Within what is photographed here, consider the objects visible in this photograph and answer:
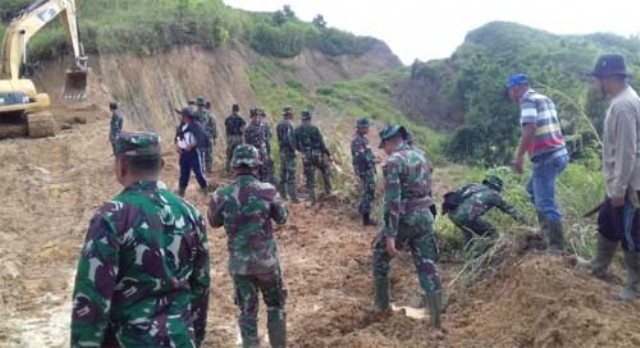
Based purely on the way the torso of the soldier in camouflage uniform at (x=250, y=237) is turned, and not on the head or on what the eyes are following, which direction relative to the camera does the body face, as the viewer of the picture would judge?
away from the camera

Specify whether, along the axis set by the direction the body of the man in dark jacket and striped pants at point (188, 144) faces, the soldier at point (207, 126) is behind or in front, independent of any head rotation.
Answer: behind

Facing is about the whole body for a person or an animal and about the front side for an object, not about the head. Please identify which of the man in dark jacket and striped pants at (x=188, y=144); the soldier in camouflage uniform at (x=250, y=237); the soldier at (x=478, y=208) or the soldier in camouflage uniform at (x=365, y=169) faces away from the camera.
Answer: the soldier in camouflage uniform at (x=250, y=237)

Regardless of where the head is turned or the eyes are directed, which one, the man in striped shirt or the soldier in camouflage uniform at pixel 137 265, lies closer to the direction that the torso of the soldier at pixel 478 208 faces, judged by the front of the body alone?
the man in striped shirt

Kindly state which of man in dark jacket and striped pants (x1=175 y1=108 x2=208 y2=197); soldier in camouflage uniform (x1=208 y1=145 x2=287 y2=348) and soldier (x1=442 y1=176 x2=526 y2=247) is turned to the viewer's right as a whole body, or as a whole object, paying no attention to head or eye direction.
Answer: soldier (x1=442 y1=176 x2=526 y2=247)

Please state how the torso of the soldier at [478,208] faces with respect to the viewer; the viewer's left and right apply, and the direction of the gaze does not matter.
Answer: facing to the right of the viewer

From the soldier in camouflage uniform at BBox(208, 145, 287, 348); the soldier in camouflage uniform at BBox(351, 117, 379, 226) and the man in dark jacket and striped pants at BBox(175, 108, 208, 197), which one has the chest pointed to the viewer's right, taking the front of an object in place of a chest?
the soldier in camouflage uniform at BBox(351, 117, 379, 226)

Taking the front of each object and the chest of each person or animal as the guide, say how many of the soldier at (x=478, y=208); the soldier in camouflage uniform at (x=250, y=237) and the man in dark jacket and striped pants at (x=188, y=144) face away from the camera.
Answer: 1

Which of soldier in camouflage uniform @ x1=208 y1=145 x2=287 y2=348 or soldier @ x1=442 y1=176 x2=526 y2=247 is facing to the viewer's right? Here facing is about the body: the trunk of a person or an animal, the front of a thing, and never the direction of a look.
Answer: the soldier

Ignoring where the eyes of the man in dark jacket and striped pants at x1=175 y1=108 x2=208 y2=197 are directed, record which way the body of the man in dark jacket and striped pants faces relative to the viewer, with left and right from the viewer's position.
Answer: facing the viewer and to the left of the viewer

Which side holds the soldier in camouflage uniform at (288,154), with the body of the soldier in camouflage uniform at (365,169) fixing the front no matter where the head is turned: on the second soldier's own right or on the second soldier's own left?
on the second soldier's own left

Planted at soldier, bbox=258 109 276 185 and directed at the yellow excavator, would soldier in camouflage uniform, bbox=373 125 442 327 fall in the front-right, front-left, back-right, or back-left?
back-left

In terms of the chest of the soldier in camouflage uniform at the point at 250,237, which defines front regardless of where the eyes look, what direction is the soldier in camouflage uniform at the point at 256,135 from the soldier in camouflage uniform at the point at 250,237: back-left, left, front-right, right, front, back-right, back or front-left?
front

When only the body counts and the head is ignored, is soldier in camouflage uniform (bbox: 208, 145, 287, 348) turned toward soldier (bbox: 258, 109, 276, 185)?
yes

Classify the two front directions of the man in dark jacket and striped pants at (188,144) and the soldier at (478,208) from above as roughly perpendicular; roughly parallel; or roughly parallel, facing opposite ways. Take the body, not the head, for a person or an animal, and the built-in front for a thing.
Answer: roughly perpendicular
